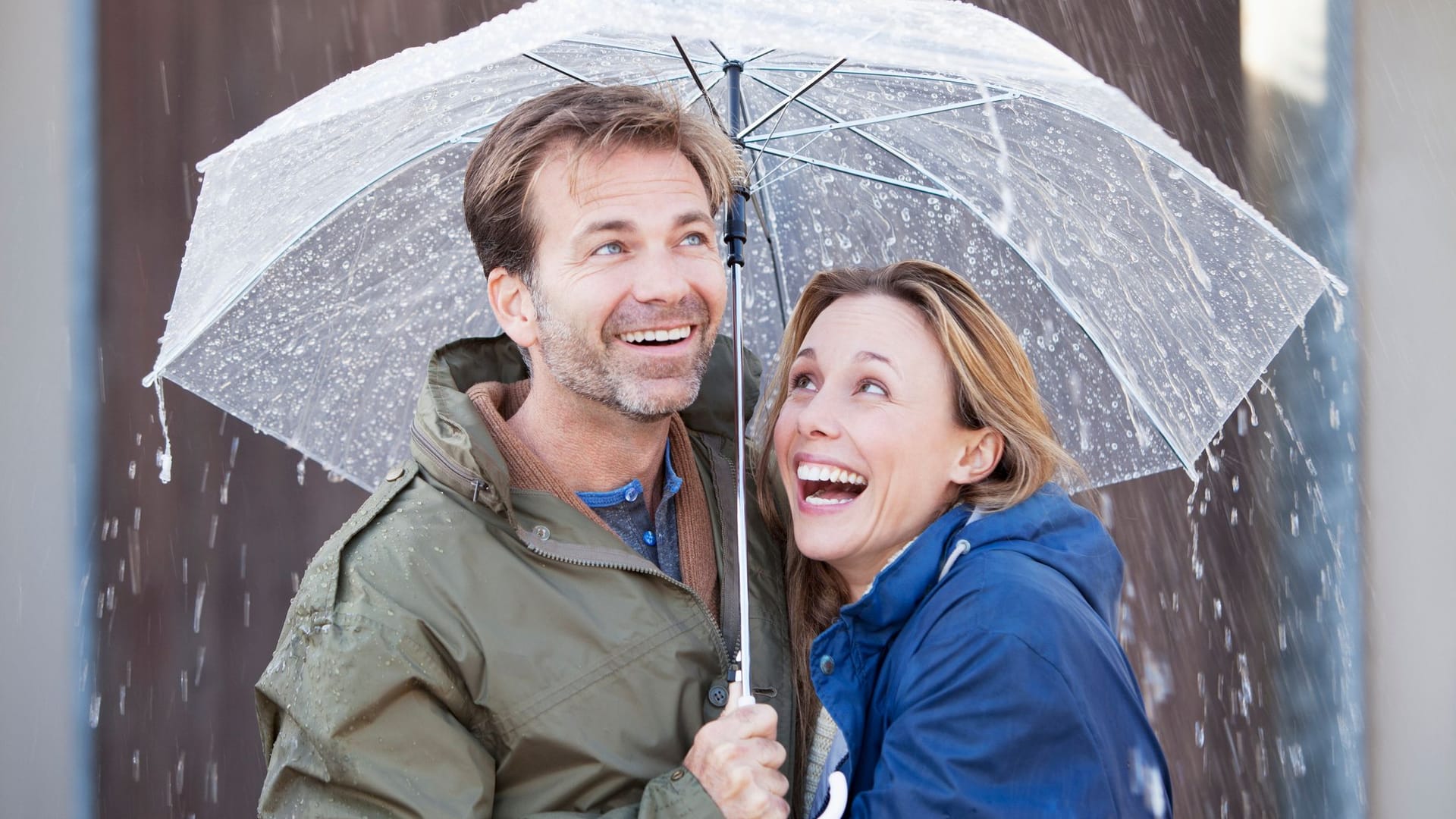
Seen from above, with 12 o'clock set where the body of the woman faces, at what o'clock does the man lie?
The man is roughly at 1 o'clock from the woman.

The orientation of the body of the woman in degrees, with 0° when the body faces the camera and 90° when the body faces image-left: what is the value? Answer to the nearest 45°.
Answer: approximately 45°

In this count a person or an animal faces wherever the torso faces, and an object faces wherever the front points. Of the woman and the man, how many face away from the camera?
0

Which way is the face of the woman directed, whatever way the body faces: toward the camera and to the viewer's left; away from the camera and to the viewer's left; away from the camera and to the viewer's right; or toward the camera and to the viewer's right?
toward the camera and to the viewer's left

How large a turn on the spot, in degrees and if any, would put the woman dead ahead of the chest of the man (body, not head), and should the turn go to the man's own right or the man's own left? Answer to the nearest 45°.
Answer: approximately 45° to the man's own left
